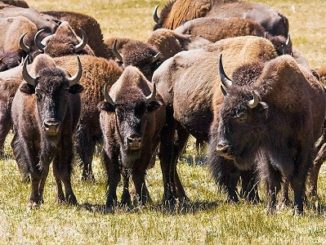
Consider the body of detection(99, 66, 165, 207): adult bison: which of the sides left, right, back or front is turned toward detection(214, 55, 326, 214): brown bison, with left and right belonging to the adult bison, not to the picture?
left

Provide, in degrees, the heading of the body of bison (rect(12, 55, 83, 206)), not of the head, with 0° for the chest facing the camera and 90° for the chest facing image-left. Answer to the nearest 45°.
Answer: approximately 0°

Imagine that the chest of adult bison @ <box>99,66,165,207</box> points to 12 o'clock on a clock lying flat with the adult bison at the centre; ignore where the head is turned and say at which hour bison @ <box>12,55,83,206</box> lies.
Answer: The bison is roughly at 3 o'clock from the adult bison.

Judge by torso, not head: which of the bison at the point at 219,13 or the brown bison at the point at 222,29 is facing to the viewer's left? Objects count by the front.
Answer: the bison

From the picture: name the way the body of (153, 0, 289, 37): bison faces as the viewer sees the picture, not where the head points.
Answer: to the viewer's left

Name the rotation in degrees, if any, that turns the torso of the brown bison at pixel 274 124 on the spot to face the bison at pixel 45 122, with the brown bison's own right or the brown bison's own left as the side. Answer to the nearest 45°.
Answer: approximately 45° to the brown bison's own right

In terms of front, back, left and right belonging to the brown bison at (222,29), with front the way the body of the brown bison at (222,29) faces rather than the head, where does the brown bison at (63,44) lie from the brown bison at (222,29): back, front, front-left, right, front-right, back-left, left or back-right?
back-right
